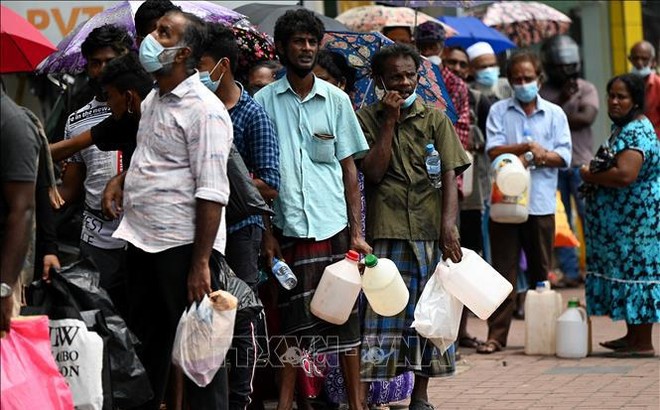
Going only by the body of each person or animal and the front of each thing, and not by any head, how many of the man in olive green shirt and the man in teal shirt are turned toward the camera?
2

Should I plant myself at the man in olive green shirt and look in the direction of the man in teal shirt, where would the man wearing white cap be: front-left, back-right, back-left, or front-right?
back-right

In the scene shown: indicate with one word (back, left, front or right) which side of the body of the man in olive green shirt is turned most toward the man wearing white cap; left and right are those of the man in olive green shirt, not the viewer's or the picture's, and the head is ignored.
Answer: back

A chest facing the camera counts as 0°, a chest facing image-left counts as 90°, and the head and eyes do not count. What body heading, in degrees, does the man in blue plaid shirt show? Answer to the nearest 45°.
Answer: approximately 45°

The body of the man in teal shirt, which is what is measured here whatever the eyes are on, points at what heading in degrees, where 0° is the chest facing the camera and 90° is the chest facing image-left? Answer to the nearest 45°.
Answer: approximately 0°
